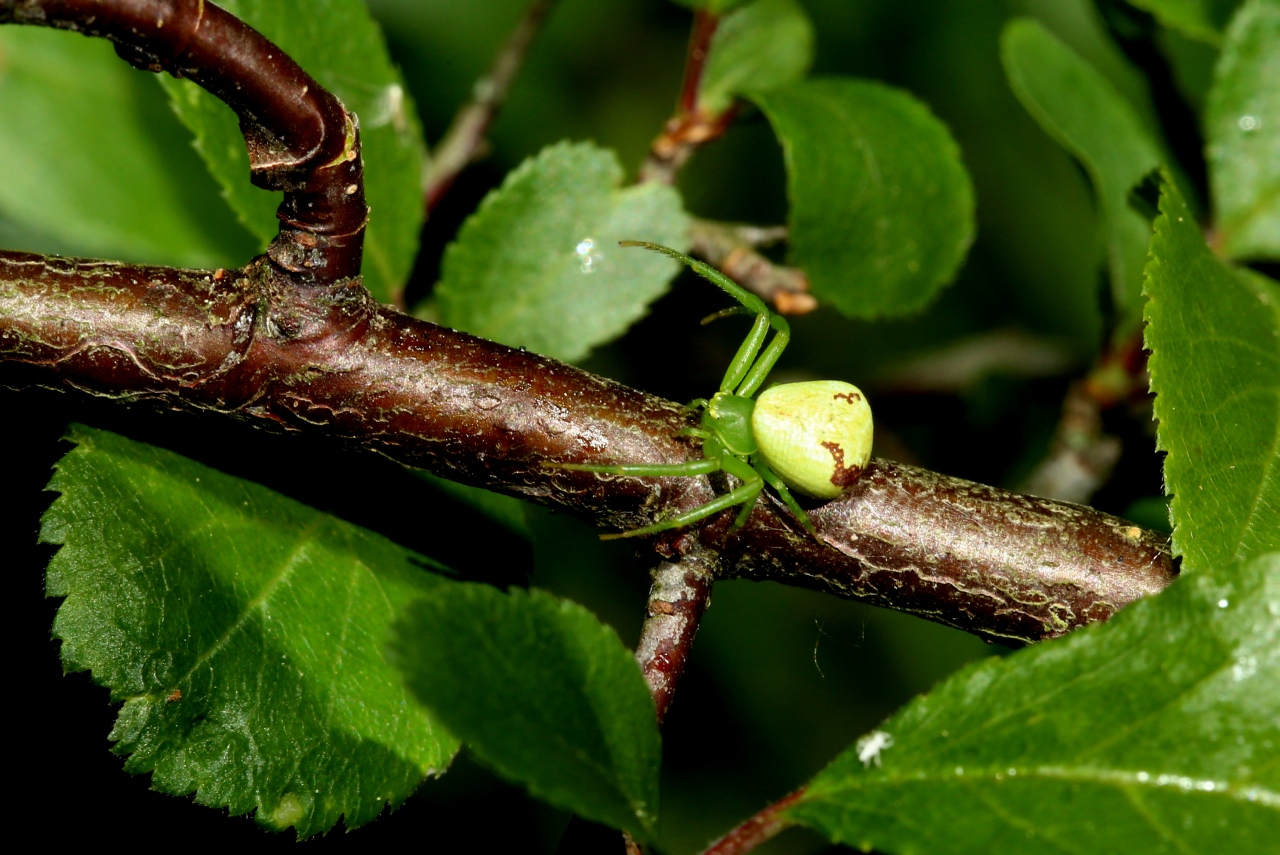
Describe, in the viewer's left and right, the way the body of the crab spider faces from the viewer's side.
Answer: facing to the left of the viewer

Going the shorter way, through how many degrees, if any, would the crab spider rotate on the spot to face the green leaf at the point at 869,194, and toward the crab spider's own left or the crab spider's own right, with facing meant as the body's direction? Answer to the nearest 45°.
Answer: approximately 90° to the crab spider's own right

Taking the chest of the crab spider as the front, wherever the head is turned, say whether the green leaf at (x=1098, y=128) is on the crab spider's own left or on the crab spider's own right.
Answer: on the crab spider's own right

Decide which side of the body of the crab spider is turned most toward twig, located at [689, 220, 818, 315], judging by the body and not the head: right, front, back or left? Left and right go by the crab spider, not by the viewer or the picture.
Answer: right
